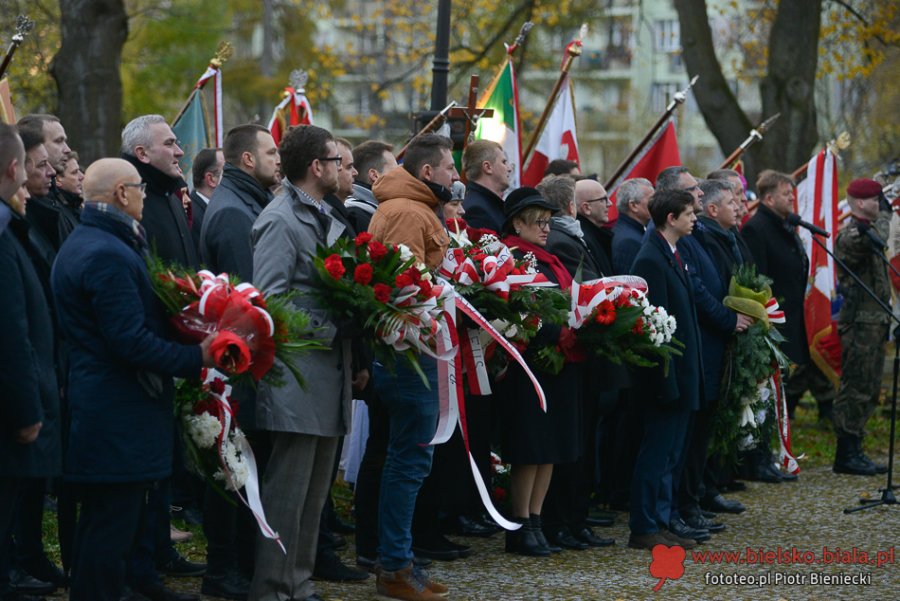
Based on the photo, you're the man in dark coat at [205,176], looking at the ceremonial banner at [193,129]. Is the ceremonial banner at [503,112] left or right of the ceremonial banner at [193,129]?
right

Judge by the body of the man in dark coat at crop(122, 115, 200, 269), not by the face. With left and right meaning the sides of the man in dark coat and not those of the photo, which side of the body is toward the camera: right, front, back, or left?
right

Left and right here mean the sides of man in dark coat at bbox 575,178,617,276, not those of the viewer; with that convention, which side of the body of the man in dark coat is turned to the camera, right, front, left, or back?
right

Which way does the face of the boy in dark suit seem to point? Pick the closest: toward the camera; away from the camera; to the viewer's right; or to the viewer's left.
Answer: to the viewer's right

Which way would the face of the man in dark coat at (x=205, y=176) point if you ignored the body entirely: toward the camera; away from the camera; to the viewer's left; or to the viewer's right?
to the viewer's right

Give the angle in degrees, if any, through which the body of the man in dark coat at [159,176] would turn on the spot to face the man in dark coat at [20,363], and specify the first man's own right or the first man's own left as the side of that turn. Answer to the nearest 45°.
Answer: approximately 90° to the first man's own right

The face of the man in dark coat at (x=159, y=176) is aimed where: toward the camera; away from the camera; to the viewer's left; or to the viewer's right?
to the viewer's right
